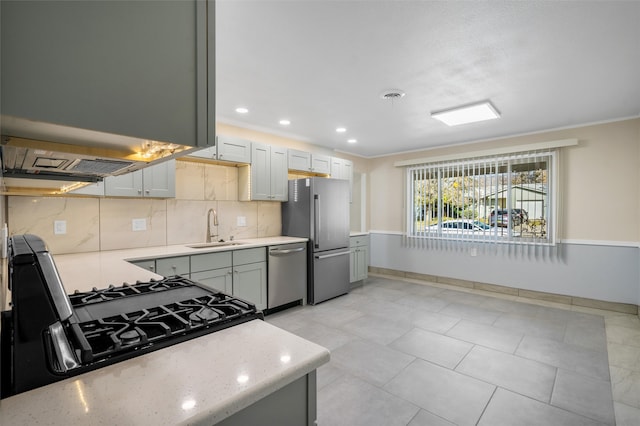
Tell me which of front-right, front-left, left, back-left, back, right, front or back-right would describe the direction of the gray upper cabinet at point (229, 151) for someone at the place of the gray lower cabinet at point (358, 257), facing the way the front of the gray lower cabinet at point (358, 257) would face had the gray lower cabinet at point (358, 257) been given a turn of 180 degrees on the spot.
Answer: left

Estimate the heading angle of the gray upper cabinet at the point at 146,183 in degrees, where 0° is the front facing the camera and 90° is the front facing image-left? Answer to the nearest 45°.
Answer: approximately 0°

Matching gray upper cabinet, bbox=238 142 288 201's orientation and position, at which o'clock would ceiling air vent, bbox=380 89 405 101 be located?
The ceiling air vent is roughly at 12 o'clock from the gray upper cabinet.

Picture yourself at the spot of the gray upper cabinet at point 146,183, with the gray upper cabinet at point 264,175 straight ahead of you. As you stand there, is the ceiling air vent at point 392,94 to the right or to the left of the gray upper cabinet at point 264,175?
right
